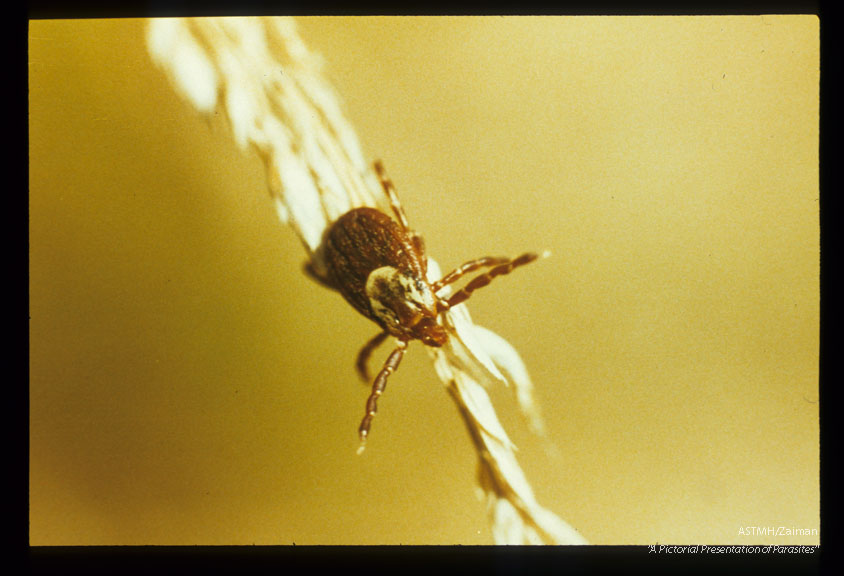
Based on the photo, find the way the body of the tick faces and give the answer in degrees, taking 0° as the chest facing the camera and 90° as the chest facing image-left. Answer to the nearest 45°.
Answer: approximately 315°
